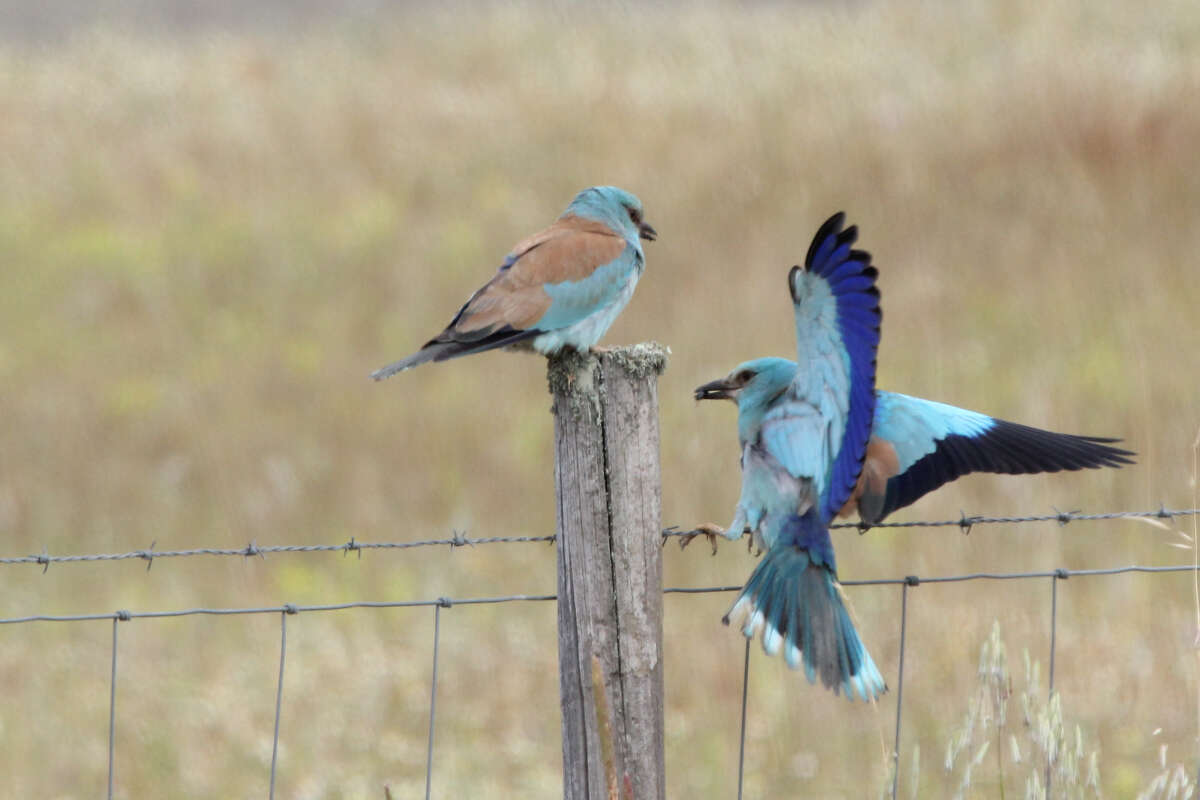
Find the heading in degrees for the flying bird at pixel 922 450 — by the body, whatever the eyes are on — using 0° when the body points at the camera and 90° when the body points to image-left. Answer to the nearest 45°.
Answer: approximately 90°

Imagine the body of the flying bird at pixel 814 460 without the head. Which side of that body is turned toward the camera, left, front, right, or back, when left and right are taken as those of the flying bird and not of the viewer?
left
